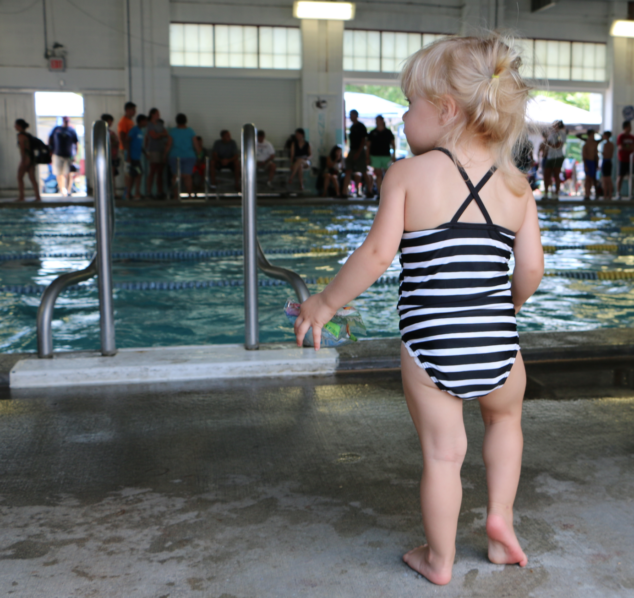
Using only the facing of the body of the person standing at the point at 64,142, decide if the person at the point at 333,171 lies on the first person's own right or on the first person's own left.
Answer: on the first person's own left

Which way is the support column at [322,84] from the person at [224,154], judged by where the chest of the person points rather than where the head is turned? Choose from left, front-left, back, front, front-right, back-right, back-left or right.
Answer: back-left

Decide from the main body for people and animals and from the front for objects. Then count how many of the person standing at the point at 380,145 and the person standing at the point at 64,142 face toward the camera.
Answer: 2

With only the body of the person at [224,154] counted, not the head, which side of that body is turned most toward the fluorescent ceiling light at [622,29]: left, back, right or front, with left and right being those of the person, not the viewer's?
left

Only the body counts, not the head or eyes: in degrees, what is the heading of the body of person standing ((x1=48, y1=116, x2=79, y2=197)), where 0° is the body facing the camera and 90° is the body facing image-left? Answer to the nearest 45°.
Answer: approximately 0°

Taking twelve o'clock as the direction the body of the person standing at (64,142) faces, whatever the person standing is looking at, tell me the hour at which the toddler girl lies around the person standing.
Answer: The toddler girl is roughly at 12 o'clock from the person standing.

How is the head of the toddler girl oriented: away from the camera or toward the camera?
away from the camera

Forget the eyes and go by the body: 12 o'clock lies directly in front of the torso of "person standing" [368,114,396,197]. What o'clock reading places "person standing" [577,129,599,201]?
"person standing" [577,129,599,201] is roughly at 8 o'clock from "person standing" [368,114,396,197].

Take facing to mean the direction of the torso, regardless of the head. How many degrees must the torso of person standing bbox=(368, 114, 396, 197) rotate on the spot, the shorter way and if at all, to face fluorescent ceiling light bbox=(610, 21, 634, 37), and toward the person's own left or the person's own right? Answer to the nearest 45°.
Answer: approximately 135° to the person's own left

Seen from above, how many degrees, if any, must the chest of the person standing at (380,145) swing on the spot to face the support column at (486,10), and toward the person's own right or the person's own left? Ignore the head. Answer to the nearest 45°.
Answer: approximately 135° to the person's own left
